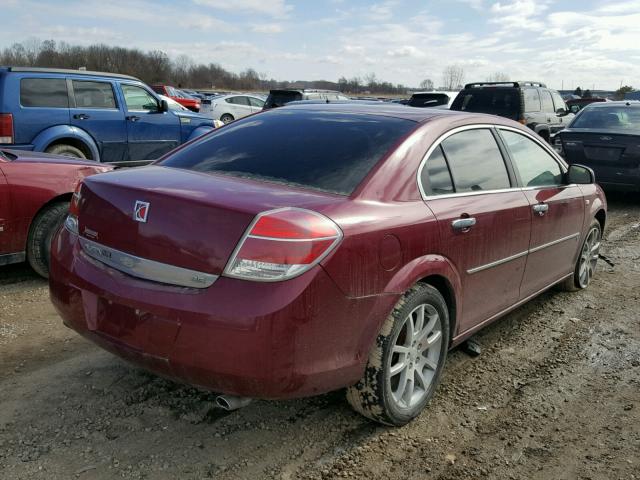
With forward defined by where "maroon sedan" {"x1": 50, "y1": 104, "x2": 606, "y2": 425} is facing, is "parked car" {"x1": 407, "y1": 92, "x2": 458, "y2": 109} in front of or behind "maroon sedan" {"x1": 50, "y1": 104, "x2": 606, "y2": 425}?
in front

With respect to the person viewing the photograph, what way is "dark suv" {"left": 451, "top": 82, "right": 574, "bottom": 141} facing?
facing away from the viewer and to the right of the viewer

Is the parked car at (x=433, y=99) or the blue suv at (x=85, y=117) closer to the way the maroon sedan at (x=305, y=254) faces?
the parked car

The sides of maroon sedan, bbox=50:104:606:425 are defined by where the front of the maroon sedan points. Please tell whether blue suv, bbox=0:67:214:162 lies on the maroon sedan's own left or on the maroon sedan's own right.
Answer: on the maroon sedan's own left

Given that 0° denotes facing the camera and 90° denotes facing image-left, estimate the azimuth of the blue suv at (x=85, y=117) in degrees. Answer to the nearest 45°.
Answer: approximately 270°

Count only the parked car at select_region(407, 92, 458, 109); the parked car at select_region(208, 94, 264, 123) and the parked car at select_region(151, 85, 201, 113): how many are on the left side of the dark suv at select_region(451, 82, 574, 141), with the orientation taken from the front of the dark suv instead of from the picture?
3

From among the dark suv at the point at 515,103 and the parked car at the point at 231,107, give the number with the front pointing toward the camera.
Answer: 0

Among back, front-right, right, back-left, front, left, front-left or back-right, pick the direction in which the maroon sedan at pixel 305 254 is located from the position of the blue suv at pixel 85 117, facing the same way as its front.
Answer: right

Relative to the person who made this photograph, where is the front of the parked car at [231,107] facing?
facing away from the viewer and to the right of the viewer

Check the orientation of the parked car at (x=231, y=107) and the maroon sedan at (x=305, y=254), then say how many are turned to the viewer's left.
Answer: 0

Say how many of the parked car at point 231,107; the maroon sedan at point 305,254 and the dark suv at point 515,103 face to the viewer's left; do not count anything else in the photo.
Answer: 0

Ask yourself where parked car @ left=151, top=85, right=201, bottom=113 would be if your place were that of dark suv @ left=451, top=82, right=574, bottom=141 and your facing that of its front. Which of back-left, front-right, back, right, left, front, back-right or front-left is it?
left

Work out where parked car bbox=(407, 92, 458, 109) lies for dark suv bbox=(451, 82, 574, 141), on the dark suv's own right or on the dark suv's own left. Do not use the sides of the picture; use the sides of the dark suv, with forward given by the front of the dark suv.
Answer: on the dark suv's own left

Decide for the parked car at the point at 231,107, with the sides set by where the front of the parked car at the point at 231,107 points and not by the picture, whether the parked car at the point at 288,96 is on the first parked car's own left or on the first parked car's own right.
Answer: on the first parked car's own right

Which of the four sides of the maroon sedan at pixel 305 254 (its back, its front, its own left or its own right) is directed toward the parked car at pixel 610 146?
front

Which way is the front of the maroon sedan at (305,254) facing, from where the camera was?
facing away from the viewer and to the right of the viewer
